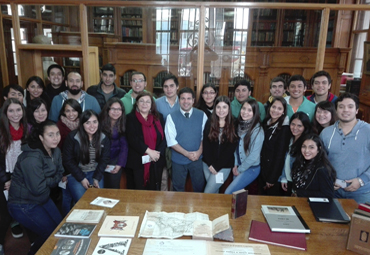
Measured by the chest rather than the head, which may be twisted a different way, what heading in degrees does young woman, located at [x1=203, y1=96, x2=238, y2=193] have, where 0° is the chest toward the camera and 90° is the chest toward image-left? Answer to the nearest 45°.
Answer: approximately 0°

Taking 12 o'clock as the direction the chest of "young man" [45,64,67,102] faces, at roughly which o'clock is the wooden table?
The wooden table is roughly at 11 o'clock from the young man.

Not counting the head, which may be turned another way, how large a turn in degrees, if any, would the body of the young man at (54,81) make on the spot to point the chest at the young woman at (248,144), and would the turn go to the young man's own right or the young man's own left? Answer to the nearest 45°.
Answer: approximately 45° to the young man's own left

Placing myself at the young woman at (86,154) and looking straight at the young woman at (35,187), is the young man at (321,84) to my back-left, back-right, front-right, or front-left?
back-left

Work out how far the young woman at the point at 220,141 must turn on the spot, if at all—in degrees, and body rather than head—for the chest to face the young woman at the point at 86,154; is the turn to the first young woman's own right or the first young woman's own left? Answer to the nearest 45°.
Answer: approximately 90° to the first young woman's own right

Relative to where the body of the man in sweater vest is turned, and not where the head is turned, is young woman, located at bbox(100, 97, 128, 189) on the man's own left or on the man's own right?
on the man's own right
